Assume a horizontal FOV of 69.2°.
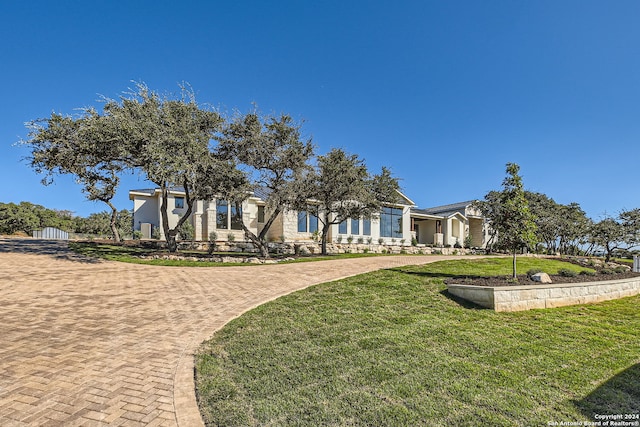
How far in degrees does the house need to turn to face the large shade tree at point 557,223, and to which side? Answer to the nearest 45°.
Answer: approximately 90° to its left

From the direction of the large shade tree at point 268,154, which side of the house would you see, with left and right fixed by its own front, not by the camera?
front

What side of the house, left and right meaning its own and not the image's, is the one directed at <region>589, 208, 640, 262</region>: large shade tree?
left

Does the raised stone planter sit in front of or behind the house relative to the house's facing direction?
in front

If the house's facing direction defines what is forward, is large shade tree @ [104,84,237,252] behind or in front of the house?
in front

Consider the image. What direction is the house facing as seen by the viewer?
toward the camera

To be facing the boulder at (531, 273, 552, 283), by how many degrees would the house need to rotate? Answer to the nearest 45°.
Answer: approximately 45° to its left
